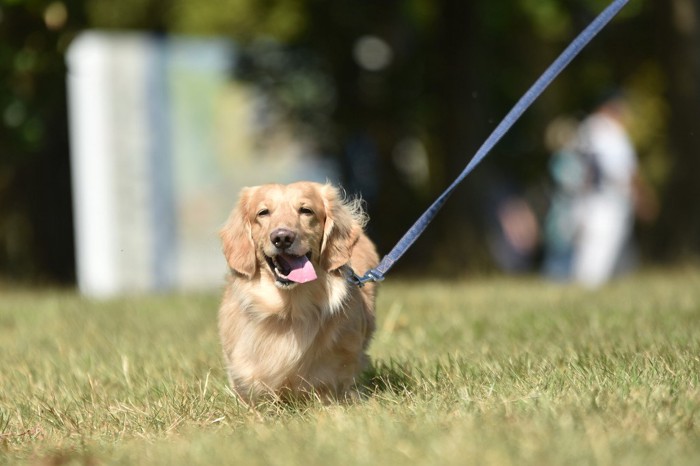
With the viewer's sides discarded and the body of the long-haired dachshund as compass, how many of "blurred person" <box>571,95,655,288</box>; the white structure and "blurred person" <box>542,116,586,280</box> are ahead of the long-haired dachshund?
0

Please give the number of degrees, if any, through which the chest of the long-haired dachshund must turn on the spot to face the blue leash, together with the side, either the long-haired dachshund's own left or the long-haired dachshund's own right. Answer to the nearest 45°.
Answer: approximately 90° to the long-haired dachshund's own left

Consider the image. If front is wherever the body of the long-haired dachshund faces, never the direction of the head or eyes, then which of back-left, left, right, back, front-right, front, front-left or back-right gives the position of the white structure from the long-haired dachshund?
back

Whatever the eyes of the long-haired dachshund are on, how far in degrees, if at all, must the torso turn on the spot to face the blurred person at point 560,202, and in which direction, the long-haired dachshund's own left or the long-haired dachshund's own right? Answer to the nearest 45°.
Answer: approximately 180°

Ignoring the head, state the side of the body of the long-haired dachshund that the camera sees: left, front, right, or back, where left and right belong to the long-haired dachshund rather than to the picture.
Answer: front

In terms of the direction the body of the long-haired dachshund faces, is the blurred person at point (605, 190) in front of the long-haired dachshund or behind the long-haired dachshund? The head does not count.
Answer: behind

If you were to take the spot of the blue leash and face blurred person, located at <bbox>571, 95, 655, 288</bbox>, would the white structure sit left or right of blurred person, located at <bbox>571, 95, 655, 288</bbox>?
left
